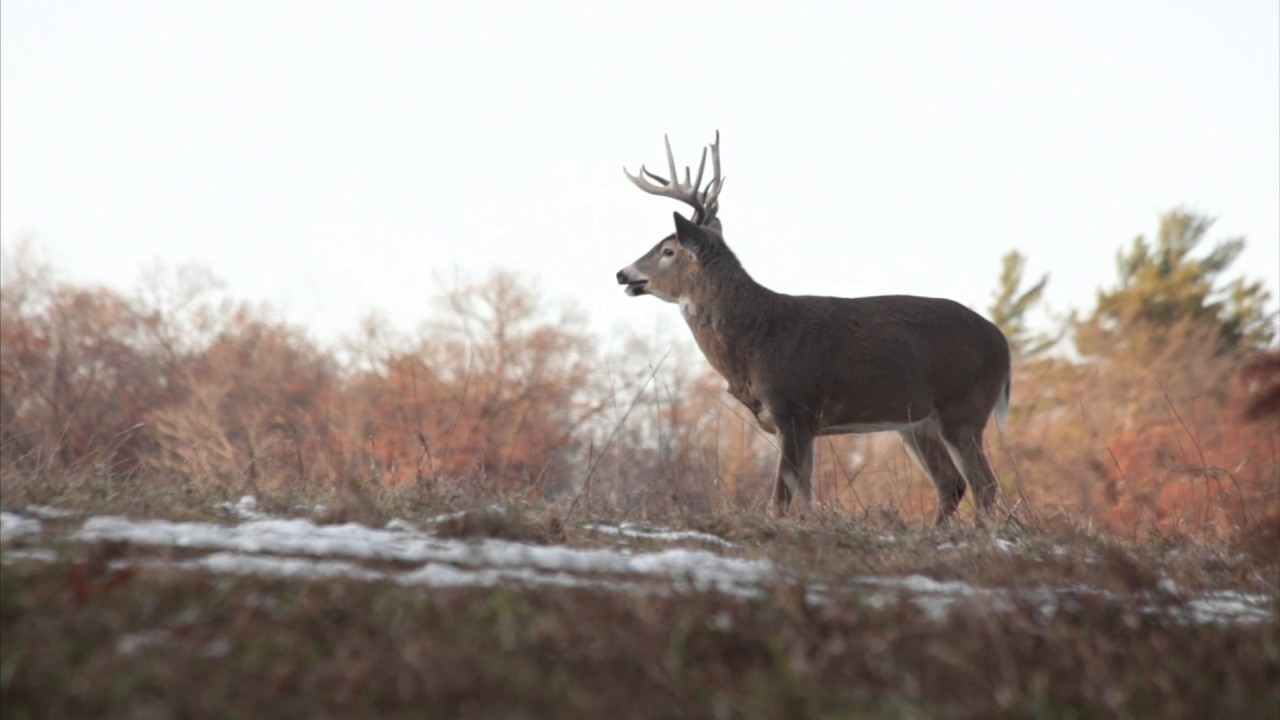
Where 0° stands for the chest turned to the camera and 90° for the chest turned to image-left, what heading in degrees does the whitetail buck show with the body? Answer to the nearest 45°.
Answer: approximately 90°

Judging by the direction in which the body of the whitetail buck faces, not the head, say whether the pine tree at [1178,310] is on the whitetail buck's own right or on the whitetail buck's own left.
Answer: on the whitetail buck's own right
